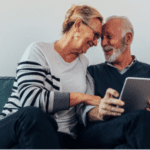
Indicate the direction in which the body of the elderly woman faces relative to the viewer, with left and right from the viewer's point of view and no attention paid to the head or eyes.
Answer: facing the viewer and to the right of the viewer

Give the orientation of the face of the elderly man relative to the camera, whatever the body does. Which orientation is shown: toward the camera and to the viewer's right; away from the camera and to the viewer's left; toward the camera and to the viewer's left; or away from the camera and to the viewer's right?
toward the camera and to the viewer's left
